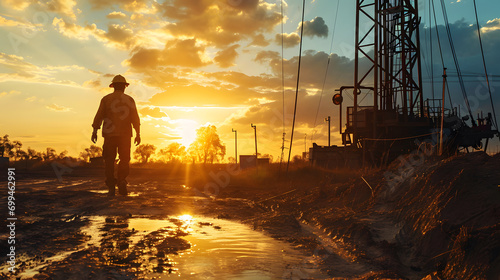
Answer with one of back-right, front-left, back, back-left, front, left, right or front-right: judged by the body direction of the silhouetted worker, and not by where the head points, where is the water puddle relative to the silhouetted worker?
back

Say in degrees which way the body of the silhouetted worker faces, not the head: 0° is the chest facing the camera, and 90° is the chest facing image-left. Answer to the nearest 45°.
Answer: approximately 180°
